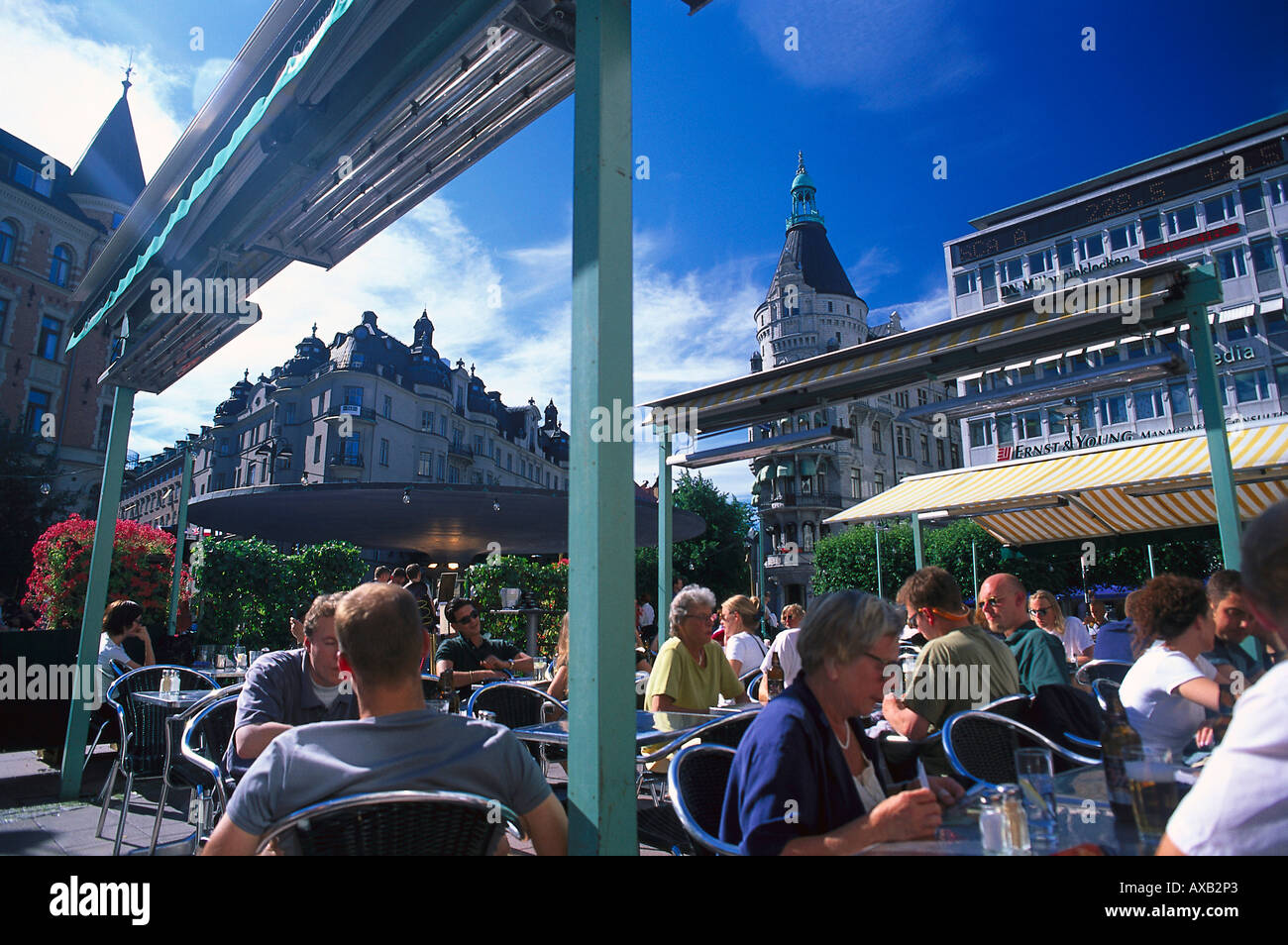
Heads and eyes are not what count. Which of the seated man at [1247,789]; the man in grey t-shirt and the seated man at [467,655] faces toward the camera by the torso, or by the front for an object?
the seated man at [467,655]

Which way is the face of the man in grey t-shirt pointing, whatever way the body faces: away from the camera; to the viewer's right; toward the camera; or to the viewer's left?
away from the camera

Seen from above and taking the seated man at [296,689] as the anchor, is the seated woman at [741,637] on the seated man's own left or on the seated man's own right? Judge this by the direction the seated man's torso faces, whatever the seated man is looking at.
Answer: on the seated man's own left

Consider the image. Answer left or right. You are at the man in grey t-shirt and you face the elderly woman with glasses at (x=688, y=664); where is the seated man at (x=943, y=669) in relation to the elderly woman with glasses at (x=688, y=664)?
right

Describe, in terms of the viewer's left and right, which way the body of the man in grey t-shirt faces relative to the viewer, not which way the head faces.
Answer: facing away from the viewer

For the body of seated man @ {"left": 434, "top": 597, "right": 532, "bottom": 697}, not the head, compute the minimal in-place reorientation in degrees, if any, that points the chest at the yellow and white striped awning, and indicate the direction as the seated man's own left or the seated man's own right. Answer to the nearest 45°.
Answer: approximately 90° to the seated man's own left

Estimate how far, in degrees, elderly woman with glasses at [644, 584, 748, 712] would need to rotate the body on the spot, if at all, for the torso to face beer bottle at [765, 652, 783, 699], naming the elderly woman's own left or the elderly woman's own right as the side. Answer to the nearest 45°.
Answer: approximately 90° to the elderly woman's own left

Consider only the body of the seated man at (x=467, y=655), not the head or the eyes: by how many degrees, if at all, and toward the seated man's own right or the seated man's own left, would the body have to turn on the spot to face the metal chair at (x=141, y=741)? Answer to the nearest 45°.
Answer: approximately 45° to the seated man's own right

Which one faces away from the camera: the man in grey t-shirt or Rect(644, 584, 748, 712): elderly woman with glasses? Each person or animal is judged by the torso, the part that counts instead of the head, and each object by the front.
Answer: the man in grey t-shirt

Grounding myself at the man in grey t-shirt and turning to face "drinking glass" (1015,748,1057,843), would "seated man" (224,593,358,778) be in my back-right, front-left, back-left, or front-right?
back-left

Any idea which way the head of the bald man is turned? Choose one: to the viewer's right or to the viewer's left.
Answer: to the viewer's left

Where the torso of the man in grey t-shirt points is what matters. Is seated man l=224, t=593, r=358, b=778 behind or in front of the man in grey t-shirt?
in front

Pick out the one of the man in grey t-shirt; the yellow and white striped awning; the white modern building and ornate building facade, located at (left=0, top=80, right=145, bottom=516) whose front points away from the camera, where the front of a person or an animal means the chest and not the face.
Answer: the man in grey t-shirt

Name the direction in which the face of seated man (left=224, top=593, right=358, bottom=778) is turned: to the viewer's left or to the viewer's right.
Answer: to the viewer's right

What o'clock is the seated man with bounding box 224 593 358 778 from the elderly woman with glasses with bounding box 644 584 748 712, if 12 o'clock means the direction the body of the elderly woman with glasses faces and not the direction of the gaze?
The seated man is roughly at 3 o'clock from the elderly woman with glasses.

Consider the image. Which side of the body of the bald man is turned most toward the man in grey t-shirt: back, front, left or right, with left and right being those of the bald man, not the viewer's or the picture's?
front
